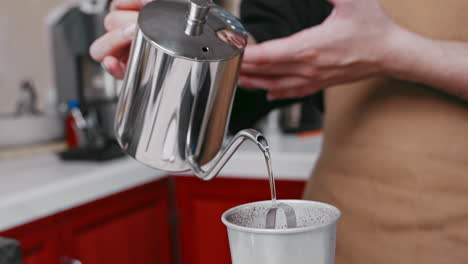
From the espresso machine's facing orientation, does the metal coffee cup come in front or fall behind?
in front
